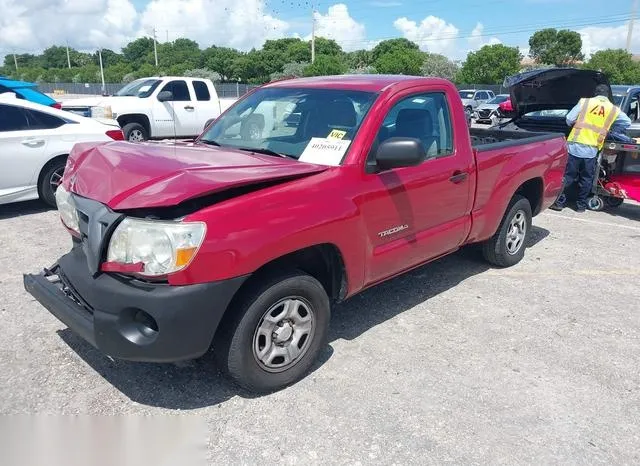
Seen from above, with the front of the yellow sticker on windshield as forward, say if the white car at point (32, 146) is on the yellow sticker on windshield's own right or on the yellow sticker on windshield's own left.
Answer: on the yellow sticker on windshield's own right

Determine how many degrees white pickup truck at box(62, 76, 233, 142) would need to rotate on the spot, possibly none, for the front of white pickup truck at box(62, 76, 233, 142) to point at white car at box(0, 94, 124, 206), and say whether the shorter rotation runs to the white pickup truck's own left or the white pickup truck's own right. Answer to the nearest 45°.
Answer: approximately 45° to the white pickup truck's own left

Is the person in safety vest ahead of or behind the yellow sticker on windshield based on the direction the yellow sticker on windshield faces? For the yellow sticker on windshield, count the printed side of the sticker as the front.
behind

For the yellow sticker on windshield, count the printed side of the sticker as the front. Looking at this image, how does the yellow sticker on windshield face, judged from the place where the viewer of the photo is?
facing the viewer and to the left of the viewer

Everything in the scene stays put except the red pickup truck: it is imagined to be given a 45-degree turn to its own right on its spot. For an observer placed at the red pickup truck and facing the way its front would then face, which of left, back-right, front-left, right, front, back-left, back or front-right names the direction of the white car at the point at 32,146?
front-right

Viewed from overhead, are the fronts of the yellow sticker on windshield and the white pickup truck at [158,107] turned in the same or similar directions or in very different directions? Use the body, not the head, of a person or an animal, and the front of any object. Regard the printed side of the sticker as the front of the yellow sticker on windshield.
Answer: same or similar directions

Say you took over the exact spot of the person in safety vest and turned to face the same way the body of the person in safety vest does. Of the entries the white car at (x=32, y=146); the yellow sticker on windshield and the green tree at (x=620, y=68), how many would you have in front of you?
1

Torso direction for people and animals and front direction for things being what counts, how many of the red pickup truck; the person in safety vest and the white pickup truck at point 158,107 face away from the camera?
1

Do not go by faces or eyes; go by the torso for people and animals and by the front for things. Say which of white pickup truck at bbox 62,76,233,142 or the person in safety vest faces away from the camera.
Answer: the person in safety vest

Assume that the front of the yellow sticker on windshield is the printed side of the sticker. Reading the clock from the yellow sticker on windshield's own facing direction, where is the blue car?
The blue car is roughly at 3 o'clock from the yellow sticker on windshield.

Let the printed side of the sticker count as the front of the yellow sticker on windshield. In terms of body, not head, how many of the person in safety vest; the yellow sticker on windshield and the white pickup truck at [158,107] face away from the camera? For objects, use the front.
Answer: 1

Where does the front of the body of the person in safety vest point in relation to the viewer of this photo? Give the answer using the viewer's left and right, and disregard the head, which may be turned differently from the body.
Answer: facing away from the viewer

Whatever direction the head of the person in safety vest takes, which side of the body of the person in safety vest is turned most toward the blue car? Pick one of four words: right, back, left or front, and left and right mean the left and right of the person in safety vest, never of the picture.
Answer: left

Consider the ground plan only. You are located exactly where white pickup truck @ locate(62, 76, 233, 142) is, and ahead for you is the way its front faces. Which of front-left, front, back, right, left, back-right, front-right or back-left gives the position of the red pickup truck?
front-left

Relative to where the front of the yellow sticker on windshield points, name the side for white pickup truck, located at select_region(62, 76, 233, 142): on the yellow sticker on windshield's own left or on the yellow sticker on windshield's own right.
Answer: on the yellow sticker on windshield's own right

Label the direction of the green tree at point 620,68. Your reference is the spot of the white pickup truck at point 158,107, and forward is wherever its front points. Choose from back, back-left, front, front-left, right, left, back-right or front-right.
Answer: back

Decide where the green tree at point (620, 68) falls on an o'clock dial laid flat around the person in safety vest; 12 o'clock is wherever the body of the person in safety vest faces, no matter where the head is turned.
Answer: The green tree is roughly at 12 o'clock from the person in safety vest.

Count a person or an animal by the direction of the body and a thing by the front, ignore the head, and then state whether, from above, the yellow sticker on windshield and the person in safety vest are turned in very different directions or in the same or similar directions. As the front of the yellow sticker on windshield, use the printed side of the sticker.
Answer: very different directions

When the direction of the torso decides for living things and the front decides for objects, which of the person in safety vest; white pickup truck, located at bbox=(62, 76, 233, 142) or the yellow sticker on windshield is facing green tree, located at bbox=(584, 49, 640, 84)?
the person in safety vest

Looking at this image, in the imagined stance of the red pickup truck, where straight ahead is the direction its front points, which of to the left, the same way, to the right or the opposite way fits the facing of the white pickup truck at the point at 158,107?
the same way

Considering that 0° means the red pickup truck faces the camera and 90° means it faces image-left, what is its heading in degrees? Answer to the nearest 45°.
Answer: approximately 45°
